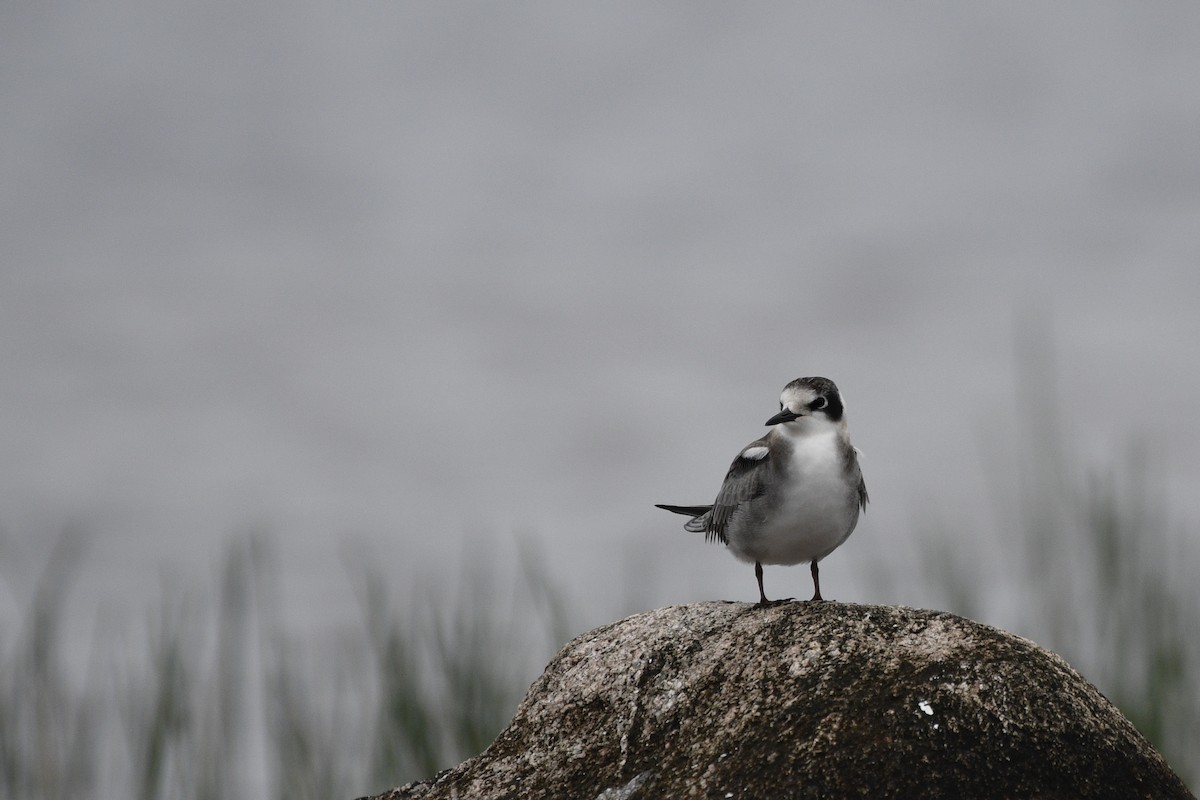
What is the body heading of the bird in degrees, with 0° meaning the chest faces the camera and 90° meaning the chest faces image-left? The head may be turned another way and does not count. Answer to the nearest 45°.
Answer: approximately 315°
